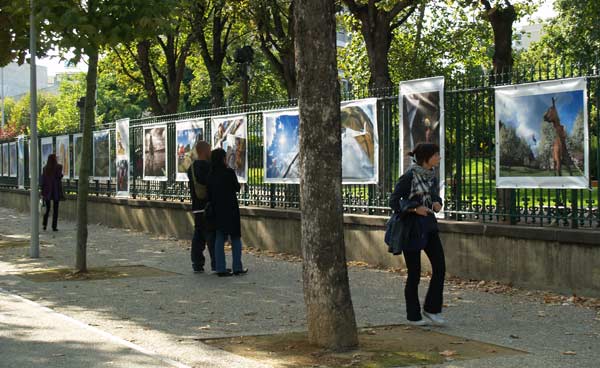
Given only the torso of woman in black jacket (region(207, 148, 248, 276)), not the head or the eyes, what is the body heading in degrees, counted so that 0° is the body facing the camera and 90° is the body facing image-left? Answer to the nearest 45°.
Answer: approximately 225°

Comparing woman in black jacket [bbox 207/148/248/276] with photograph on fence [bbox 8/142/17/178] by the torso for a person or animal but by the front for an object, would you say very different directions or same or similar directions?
very different directions

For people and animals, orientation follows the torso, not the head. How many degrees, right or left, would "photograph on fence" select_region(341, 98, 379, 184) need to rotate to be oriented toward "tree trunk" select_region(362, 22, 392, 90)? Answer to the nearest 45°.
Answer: approximately 135° to its right

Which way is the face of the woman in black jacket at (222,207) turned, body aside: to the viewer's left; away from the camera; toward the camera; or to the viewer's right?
away from the camera
